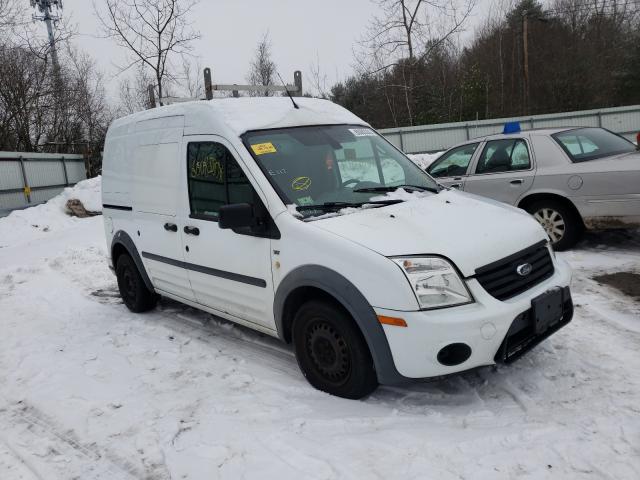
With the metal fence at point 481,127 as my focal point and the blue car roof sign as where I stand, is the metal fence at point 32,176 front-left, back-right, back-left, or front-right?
front-left

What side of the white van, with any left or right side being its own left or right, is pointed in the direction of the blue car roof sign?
left

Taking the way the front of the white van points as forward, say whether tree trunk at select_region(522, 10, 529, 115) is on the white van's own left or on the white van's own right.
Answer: on the white van's own left

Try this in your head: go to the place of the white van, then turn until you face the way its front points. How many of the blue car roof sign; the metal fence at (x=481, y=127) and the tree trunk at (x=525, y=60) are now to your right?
0

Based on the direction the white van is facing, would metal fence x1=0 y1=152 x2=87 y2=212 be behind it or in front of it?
behind

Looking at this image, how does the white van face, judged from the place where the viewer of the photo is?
facing the viewer and to the right of the viewer

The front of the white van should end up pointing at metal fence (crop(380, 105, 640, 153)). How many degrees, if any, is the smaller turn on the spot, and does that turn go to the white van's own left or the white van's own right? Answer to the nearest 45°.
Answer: approximately 135° to the white van's own left
